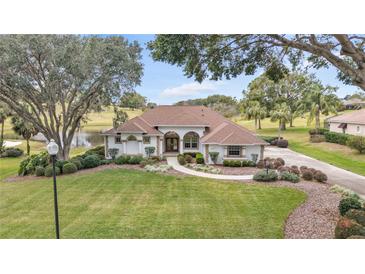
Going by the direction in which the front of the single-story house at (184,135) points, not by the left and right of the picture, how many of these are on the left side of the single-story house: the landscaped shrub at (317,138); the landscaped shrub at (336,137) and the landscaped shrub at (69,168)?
2

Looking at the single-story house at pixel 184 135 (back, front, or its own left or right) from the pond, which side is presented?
right

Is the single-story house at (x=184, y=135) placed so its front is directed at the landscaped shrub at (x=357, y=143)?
no

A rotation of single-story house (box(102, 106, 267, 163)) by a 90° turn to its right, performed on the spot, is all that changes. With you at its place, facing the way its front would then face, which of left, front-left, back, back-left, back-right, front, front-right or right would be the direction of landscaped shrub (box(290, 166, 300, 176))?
back-left

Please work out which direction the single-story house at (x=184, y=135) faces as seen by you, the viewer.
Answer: facing the viewer

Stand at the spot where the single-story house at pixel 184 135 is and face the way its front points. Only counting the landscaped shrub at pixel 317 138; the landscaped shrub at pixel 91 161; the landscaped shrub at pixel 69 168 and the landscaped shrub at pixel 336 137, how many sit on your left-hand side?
2

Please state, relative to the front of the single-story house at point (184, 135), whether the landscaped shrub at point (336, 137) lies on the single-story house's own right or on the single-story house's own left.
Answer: on the single-story house's own left

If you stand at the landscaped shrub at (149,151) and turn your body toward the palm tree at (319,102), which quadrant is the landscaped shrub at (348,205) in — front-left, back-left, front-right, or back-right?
front-right

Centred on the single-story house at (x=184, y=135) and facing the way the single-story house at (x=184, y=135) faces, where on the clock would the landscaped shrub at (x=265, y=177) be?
The landscaped shrub is roughly at 11 o'clock from the single-story house.

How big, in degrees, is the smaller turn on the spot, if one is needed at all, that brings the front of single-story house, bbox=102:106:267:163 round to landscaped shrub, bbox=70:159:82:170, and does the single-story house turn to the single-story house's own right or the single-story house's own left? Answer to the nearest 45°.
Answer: approximately 45° to the single-story house's own right

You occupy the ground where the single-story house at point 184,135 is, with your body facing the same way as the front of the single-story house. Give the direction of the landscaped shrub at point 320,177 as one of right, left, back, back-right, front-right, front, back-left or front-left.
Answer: front-left

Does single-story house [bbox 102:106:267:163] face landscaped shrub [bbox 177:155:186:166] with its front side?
yes

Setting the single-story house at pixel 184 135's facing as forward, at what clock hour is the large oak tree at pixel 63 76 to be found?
The large oak tree is roughly at 2 o'clock from the single-story house.

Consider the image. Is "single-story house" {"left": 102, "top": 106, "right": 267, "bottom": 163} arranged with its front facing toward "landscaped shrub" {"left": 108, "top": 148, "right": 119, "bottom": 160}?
no

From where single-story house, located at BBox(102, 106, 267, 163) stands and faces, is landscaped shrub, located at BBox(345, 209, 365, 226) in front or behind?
in front

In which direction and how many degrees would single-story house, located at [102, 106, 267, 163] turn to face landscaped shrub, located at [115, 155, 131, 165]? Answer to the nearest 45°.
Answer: approximately 45° to its right
